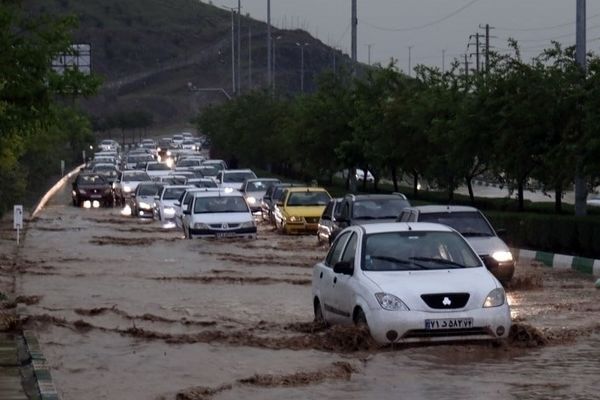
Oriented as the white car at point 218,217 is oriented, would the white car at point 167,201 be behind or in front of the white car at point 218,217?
behind

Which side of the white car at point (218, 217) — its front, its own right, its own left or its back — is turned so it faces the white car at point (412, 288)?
front

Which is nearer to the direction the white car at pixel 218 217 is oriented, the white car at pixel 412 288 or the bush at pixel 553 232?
the white car

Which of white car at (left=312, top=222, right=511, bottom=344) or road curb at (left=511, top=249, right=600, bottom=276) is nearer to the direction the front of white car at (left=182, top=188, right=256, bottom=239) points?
the white car

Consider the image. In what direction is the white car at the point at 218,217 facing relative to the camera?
toward the camera

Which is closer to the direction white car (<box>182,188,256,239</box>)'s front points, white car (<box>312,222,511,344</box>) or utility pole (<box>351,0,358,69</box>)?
the white car

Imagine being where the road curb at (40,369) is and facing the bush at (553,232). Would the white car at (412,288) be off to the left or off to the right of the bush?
right

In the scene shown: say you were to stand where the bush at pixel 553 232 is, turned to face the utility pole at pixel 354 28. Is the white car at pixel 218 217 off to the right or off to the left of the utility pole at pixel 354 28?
left

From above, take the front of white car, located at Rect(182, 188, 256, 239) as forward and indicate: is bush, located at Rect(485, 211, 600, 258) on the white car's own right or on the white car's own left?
on the white car's own left

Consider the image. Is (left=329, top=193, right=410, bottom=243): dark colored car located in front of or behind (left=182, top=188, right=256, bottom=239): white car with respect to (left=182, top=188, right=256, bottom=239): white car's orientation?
in front

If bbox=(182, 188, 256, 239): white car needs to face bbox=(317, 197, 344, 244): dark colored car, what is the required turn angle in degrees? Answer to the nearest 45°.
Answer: approximately 45° to its left
